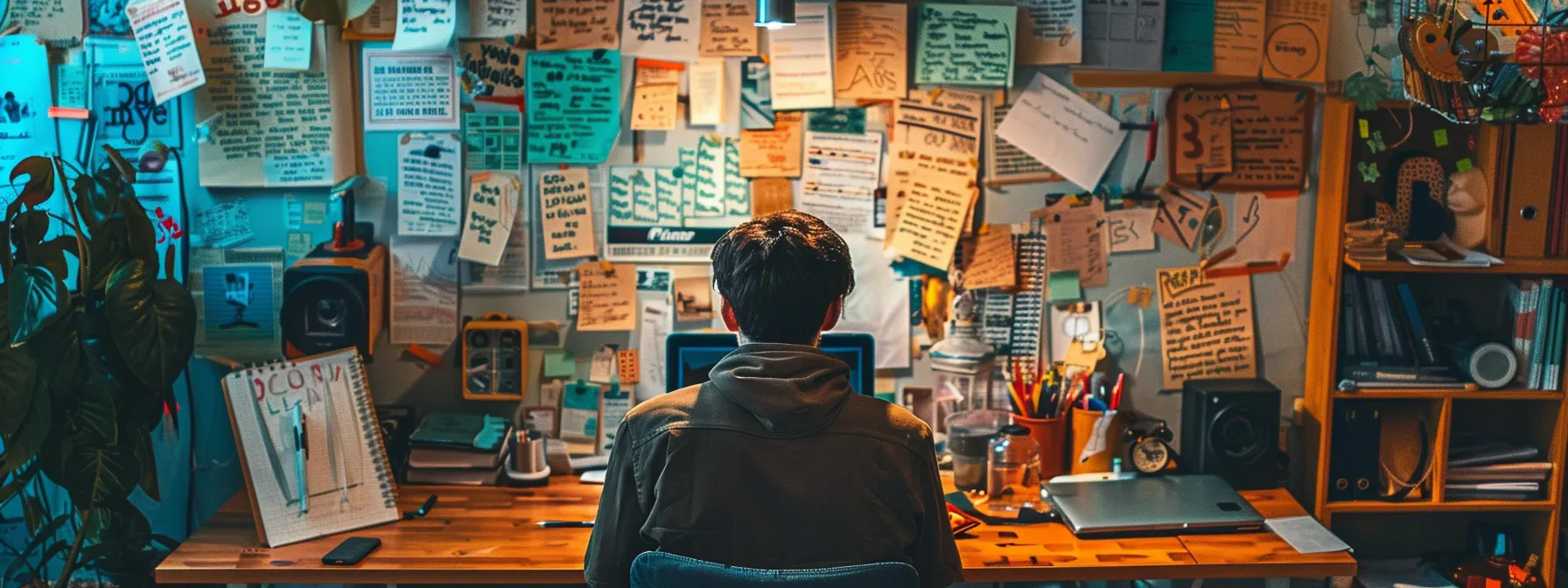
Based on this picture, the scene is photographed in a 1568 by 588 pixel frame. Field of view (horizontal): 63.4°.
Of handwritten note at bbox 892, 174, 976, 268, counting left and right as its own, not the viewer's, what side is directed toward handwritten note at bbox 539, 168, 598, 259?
right

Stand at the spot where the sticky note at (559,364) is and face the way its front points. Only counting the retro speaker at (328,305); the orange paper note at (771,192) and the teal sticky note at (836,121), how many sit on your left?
2

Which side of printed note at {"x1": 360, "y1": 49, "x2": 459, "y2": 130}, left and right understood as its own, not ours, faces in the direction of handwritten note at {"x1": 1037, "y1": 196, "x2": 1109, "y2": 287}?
left

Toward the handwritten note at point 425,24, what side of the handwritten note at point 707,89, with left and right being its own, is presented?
right

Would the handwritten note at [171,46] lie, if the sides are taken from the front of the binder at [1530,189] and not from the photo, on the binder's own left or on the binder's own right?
on the binder's own right

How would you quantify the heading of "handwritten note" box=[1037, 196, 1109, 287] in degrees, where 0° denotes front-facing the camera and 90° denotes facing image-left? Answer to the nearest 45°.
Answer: approximately 0°

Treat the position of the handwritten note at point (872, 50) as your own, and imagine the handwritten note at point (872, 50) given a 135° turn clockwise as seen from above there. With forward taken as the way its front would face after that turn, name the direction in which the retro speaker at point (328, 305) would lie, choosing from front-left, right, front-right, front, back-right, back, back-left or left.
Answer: front-left
